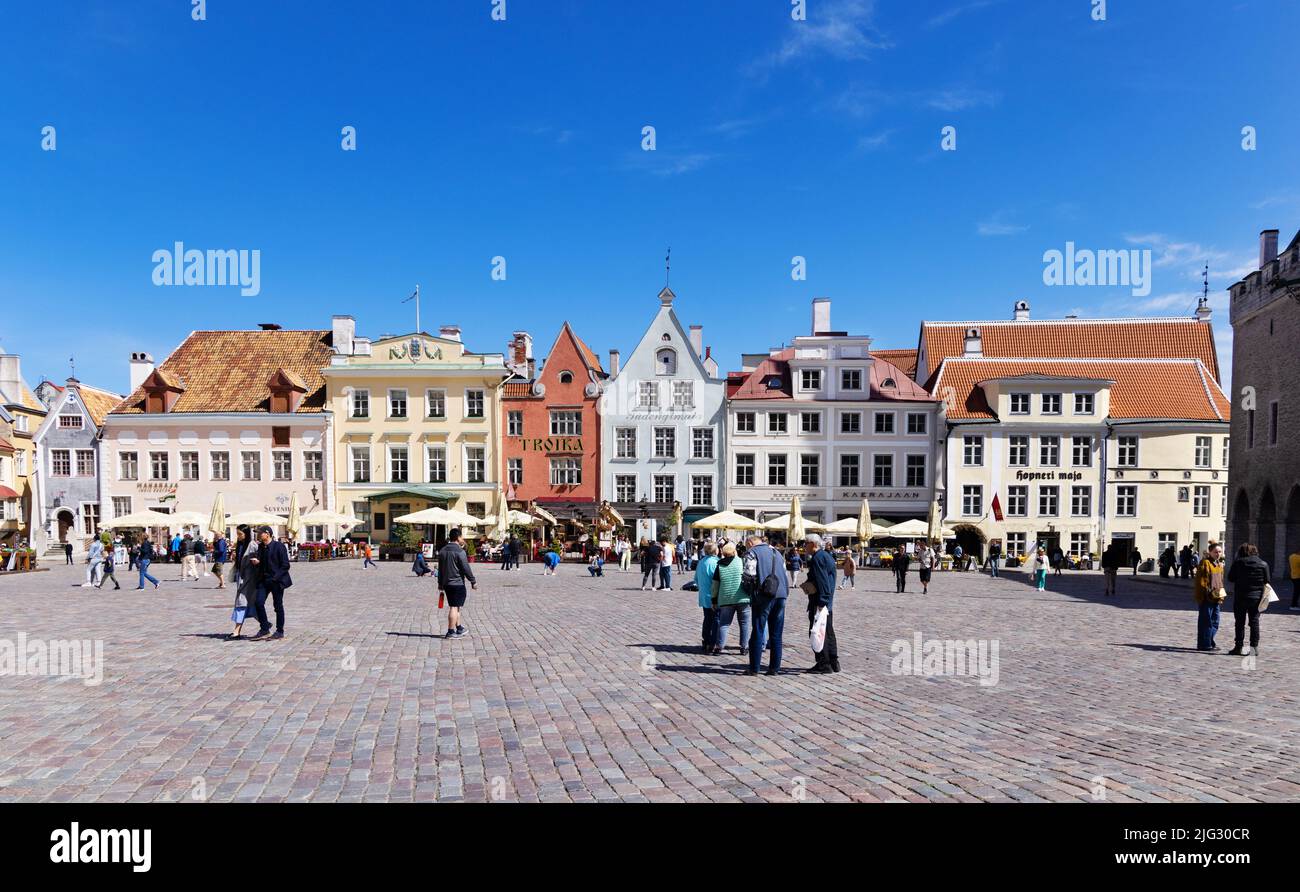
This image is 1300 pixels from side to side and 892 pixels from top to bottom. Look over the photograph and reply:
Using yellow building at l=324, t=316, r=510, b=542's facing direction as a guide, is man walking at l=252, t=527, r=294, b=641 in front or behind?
in front

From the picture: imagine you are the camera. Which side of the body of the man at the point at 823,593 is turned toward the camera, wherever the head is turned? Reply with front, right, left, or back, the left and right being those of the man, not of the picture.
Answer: left

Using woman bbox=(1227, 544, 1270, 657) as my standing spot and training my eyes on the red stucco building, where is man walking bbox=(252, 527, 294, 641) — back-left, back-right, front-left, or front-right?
front-left

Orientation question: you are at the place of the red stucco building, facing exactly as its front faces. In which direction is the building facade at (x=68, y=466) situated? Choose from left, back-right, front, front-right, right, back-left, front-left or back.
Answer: right

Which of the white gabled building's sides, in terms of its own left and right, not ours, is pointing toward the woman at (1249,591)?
front

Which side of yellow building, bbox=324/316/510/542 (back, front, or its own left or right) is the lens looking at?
front

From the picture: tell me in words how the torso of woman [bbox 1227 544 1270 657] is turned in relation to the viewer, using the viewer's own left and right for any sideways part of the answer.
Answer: facing away from the viewer

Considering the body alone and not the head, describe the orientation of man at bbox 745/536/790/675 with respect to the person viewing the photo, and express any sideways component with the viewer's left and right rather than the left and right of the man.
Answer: facing away from the viewer and to the left of the viewer

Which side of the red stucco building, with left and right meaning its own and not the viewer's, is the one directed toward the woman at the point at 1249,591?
front
